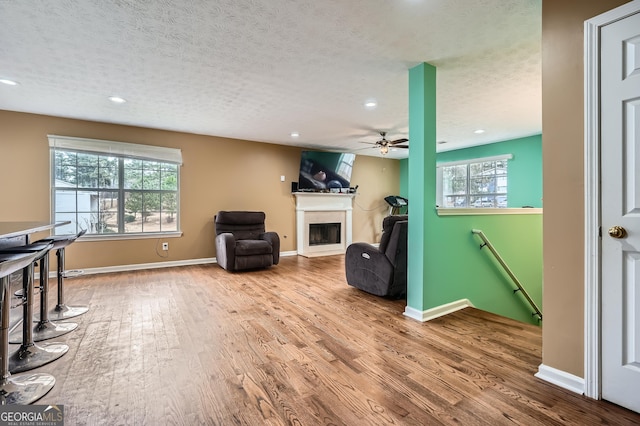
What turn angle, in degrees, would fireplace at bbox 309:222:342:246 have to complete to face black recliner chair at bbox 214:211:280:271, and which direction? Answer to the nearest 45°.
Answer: approximately 45° to its right

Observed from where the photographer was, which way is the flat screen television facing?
facing the viewer and to the right of the viewer

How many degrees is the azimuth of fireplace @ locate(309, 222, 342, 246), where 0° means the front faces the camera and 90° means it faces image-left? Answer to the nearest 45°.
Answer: approximately 0°

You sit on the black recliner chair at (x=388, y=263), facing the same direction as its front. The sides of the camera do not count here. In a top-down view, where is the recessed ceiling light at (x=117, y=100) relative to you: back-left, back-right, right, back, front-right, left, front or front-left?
front-left

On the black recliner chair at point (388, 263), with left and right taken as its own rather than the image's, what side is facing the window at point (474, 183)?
right

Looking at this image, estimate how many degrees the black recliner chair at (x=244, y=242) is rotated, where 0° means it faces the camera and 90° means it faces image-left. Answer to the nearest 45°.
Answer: approximately 315°

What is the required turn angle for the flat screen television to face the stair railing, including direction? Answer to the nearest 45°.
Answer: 0° — it already faces it

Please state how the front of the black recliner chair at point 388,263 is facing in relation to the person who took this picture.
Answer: facing away from the viewer and to the left of the viewer

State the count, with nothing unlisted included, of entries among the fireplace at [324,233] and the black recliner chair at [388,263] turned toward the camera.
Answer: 1

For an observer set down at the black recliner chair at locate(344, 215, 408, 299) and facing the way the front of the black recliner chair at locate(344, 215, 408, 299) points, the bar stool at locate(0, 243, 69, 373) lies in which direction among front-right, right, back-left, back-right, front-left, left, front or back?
left

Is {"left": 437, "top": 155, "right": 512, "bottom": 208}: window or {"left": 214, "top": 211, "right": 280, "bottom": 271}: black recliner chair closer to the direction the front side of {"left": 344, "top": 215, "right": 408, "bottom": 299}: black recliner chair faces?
the black recliner chair

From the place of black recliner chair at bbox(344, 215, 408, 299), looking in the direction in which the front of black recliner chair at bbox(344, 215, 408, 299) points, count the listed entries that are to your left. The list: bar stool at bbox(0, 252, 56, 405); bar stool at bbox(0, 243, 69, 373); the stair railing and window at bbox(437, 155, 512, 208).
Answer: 2

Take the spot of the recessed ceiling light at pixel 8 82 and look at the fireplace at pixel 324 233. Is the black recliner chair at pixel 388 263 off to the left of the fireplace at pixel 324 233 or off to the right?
right

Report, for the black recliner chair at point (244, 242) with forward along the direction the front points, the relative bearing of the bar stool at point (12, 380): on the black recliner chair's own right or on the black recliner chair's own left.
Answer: on the black recliner chair's own right

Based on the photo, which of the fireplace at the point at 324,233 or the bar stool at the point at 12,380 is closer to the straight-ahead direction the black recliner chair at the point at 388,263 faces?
the fireplace
